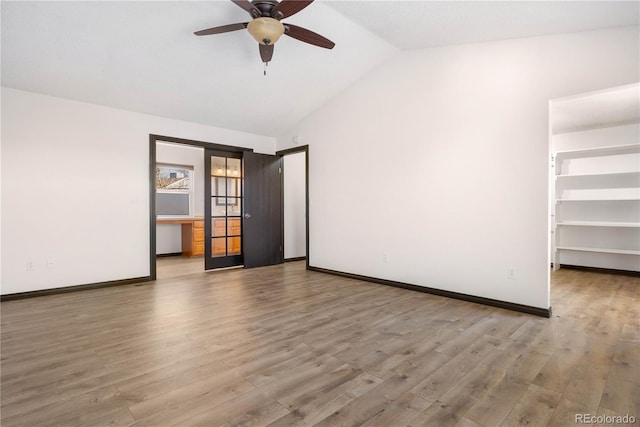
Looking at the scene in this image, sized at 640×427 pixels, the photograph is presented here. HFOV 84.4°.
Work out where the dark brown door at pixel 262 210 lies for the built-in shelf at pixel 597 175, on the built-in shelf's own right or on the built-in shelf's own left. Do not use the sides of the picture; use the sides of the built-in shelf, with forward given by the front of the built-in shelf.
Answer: on the built-in shelf's own right

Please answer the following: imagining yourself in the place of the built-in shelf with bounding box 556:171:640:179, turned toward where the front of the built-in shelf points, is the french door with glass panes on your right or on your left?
on your right

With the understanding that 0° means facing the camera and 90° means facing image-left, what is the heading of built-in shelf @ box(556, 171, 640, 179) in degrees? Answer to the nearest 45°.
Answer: approximately 0°

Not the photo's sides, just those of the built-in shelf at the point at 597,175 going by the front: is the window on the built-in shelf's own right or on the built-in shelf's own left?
on the built-in shelf's own right
